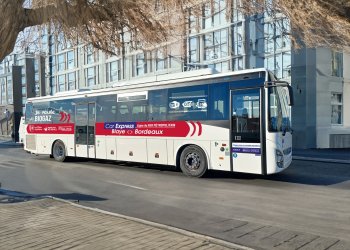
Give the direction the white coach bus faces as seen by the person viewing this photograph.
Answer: facing the viewer and to the right of the viewer
